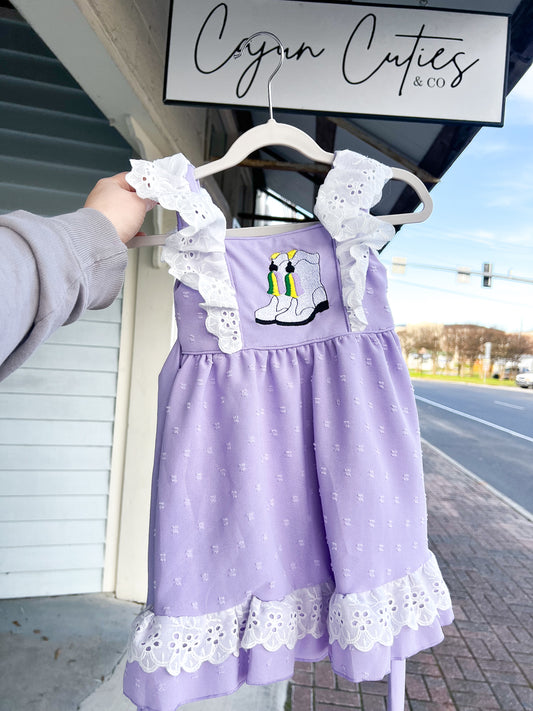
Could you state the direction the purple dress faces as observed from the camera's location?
facing the viewer

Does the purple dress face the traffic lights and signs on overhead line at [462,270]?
no

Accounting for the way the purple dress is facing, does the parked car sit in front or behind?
behind
